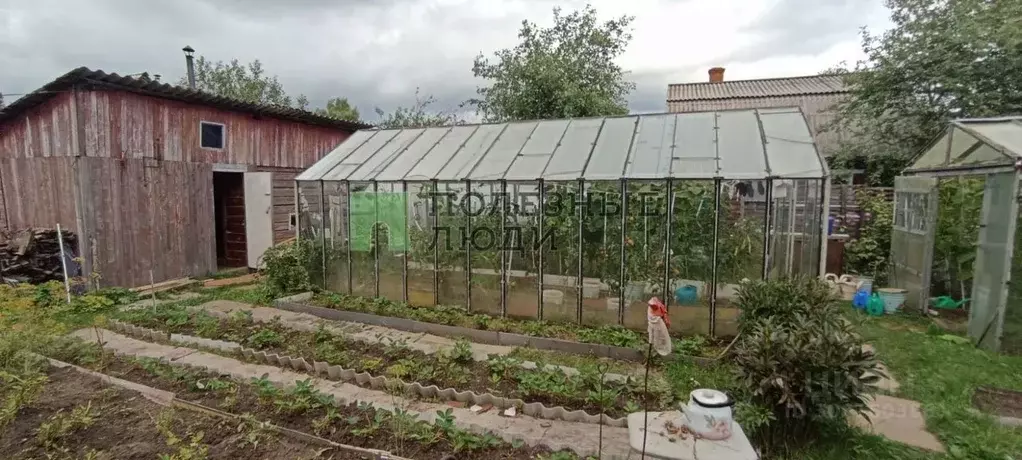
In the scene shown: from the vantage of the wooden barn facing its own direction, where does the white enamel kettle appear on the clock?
The white enamel kettle is roughly at 1 o'clock from the wooden barn.

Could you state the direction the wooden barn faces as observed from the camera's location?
facing the viewer and to the right of the viewer

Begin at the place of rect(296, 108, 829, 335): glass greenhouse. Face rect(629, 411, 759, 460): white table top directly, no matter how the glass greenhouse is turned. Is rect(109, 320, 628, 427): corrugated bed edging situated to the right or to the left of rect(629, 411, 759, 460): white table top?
right

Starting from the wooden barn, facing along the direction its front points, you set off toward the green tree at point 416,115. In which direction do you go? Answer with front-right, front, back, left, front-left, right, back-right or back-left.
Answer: left

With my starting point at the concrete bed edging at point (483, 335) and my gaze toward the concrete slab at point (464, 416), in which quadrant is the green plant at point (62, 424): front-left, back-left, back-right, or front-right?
front-right

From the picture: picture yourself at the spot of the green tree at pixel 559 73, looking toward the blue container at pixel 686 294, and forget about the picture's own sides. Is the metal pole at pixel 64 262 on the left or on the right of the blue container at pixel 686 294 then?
right

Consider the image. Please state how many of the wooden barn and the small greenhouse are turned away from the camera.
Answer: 0

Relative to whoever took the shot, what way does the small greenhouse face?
facing the viewer and to the left of the viewer

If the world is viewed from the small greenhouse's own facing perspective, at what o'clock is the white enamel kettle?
The white enamel kettle is roughly at 11 o'clock from the small greenhouse.

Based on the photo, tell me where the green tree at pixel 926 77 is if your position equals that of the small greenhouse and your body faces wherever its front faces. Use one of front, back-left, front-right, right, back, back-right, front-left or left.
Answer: back-right

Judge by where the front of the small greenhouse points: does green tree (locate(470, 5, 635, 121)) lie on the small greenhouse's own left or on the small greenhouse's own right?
on the small greenhouse's own right
